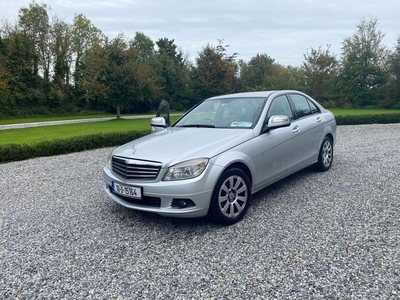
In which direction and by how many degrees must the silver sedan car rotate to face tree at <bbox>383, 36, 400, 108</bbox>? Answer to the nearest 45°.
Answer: approximately 180°

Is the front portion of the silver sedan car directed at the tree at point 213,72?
no

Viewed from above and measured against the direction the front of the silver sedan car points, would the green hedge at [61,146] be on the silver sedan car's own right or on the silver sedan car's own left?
on the silver sedan car's own right

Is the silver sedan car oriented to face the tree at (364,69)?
no

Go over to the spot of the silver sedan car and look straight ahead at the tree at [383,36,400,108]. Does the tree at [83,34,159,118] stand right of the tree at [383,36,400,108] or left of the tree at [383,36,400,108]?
left

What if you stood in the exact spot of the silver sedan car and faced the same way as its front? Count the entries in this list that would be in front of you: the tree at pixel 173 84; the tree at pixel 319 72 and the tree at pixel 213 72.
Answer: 0

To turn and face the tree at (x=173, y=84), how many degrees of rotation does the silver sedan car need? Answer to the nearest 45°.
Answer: approximately 135° to its right

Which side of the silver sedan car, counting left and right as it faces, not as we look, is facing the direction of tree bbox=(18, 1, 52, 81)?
right

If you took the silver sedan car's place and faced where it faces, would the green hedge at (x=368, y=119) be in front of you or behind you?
behind

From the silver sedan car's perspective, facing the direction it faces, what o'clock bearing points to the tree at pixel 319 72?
The tree is roughly at 5 o'clock from the silver sedan car.

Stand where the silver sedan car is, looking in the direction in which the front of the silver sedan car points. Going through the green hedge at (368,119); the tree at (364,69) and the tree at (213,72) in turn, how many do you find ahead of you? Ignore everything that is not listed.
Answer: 0
